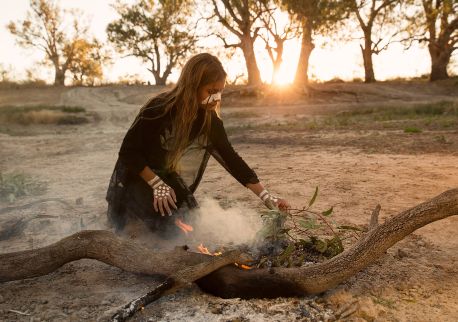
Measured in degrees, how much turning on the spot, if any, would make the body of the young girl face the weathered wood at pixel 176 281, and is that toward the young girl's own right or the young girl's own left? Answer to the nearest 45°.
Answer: approximately 45° to the young girl's own right

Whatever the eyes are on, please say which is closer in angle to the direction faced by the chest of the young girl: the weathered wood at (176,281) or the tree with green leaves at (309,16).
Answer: the weathered wood

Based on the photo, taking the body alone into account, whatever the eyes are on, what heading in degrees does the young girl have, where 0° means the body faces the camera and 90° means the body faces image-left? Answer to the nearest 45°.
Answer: approximately 315°

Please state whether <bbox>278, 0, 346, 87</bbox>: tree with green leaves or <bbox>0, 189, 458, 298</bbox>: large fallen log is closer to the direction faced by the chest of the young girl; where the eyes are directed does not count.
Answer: the large fallen log

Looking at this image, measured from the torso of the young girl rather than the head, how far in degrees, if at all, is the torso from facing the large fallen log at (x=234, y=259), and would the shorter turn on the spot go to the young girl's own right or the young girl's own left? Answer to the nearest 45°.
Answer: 0° — they already face it

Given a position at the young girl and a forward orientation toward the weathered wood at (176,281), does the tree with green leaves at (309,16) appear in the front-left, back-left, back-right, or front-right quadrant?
back-left
